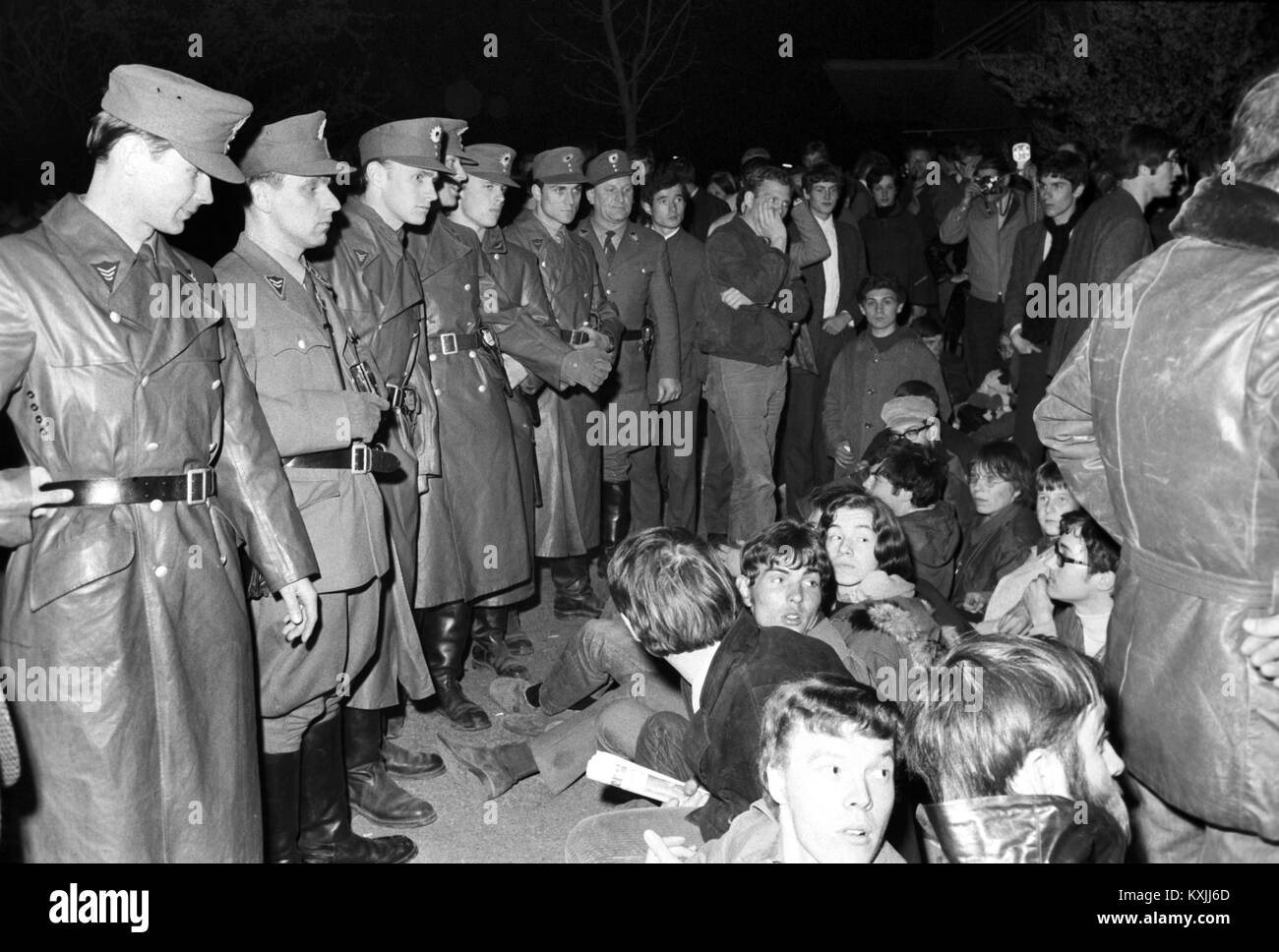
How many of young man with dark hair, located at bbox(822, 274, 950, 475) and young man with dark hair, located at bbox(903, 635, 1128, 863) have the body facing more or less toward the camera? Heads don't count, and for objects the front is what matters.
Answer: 1

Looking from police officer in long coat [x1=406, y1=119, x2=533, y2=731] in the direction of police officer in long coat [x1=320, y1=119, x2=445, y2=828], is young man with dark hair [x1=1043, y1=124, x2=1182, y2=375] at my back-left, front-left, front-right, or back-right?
back-left

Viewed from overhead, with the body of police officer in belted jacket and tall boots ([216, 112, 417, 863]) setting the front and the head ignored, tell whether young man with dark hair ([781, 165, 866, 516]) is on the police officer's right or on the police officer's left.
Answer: on the police officer's left

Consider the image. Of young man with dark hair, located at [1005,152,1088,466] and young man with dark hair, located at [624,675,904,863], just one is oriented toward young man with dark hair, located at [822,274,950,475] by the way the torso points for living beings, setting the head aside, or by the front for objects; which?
young man with dark hair, located at [1005,152,1088,466]

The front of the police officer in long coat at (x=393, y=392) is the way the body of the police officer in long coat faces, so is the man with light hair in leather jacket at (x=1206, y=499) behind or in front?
in front

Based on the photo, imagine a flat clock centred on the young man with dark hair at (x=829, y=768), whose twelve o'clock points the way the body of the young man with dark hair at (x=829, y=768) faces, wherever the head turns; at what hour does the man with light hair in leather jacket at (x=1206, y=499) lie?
the man with light hair in leather jacket at (x=1206, y=499) is roughly at 10 o'clock from the young man with dark hair at (x=829, y=768).

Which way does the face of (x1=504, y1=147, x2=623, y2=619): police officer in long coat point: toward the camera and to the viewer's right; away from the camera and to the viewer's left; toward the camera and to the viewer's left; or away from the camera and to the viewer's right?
toward the camera and to the viewer's right

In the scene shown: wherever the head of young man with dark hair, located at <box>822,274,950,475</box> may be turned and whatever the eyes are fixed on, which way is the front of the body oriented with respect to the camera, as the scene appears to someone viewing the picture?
toward the camera

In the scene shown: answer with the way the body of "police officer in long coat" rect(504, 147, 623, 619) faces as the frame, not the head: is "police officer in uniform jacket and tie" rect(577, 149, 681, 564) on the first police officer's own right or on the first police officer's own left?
on the first police officer's own left
